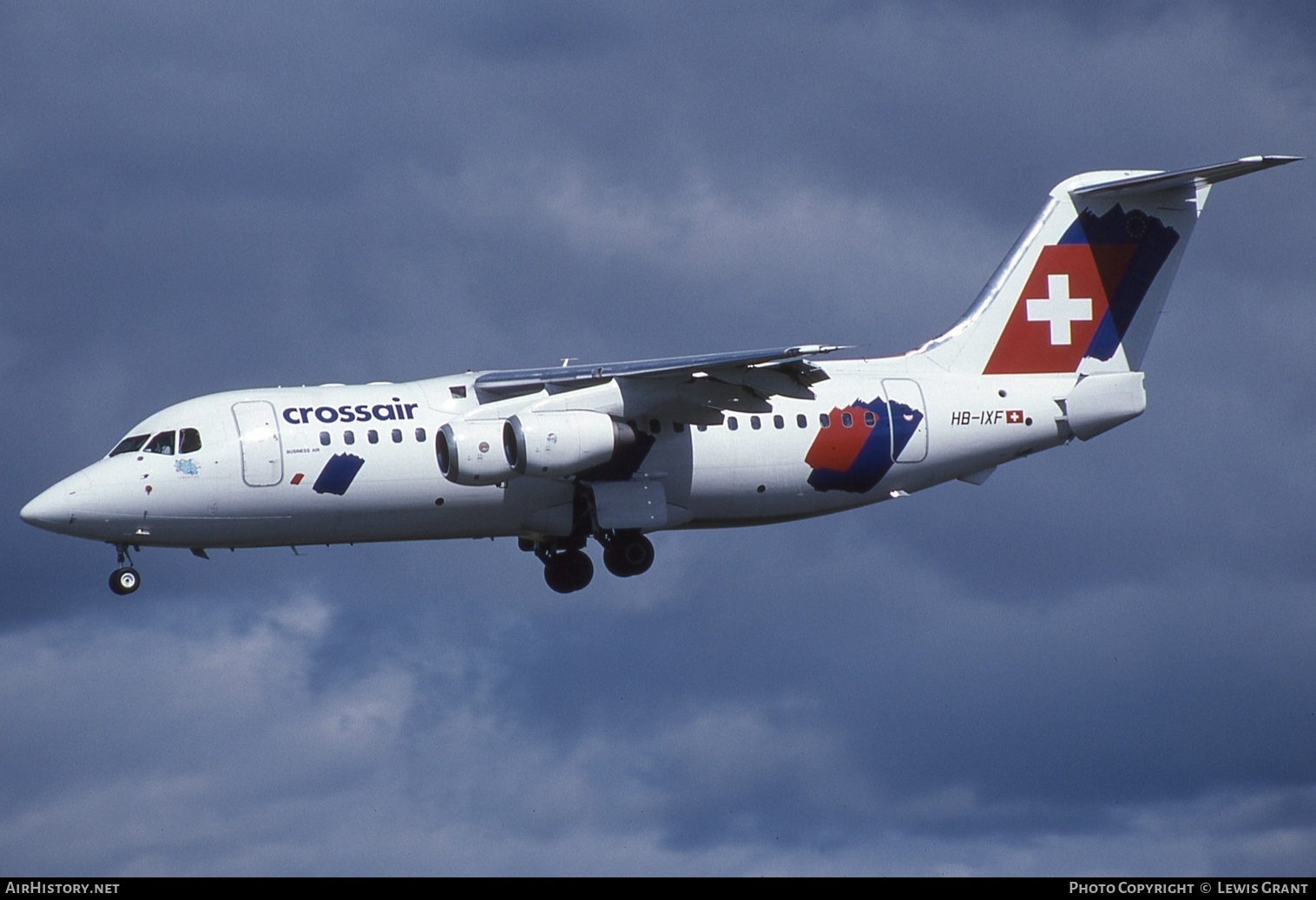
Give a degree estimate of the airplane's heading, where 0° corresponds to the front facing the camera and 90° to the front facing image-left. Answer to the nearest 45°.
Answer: approximately 90°
